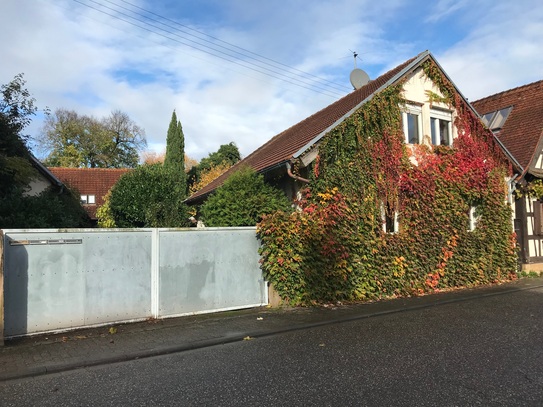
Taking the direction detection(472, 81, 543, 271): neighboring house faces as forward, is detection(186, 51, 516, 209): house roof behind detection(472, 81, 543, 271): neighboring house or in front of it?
in front

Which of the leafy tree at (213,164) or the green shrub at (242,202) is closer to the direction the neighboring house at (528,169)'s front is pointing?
the green shrub

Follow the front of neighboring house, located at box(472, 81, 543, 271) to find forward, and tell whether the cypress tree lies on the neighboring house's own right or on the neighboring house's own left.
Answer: on the neighboring house's own right

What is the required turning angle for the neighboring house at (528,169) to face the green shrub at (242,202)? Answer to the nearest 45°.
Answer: approximately 45° to its right

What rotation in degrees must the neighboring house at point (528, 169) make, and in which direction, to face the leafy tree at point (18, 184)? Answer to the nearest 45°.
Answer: approximately 45° to its right

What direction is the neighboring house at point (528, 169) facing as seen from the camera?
toward the camera

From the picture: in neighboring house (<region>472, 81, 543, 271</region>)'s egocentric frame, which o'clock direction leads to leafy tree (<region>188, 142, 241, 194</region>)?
The leafy tree is roughly at 4 o'clock from the neighboring house.

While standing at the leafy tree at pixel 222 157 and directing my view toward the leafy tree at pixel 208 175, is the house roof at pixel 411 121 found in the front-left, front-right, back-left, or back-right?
front-left

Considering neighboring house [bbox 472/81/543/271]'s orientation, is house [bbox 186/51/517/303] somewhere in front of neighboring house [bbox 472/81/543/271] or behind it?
in front

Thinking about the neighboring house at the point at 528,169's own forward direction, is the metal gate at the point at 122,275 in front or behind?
in front
